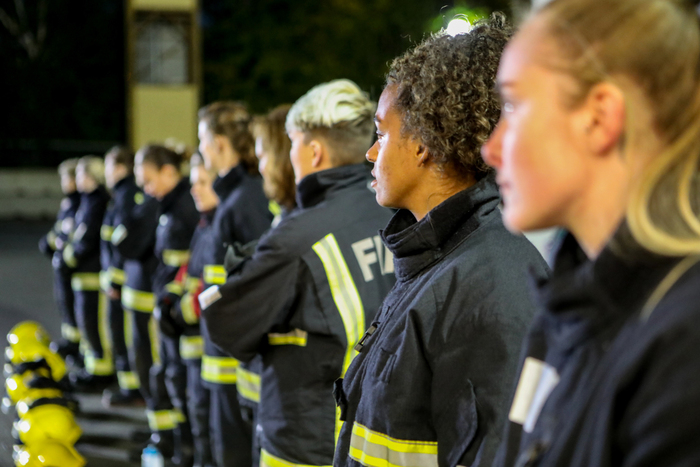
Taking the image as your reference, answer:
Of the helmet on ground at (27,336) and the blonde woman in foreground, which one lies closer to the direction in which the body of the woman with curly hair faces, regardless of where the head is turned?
the helmet on ground

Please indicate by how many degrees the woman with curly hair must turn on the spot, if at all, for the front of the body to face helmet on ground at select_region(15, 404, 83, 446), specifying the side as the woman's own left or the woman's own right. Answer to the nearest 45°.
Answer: approximately 45° to the woman's own right

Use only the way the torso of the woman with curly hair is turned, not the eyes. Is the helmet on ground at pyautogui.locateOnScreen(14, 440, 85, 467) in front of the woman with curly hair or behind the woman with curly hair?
in front

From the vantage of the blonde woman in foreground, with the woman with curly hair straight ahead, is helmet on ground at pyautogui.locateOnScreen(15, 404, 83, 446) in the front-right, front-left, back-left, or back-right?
front-left

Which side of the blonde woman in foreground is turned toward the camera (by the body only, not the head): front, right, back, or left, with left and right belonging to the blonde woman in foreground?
left

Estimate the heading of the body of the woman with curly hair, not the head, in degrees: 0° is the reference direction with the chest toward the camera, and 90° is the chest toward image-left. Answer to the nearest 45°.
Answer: approximately 90°

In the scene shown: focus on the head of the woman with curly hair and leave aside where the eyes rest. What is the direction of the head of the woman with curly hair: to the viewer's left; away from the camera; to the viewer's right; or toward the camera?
to the viewer's left

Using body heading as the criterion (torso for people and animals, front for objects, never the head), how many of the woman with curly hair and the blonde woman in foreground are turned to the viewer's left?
2

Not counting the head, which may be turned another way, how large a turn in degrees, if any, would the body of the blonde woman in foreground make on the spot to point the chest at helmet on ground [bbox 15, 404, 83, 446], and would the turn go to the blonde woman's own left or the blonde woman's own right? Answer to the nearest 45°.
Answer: approximately 45° to the blonde woman's own right

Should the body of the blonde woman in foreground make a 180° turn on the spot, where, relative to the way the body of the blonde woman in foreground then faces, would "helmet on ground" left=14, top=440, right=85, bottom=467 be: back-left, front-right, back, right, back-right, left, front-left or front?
back-left

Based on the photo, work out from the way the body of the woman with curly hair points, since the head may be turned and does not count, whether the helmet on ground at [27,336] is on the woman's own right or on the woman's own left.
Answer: on the woman's own right
